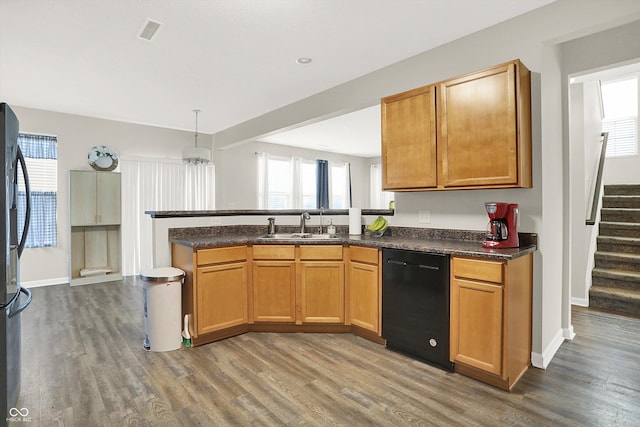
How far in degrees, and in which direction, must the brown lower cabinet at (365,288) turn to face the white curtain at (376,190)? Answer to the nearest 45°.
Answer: approximately 135° to its right

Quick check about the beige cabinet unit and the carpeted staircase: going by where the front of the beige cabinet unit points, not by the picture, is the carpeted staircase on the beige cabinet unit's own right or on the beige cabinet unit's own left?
on the beige cabinet unit's own left

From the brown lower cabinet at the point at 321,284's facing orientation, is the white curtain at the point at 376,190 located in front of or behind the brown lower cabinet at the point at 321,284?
behind

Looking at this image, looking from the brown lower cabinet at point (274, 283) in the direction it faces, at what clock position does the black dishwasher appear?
The black dishwasher is roughly at 10 o'clock from the brown lower cabinet.

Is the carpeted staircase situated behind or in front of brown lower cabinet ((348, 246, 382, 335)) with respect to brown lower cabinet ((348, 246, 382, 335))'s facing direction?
behind

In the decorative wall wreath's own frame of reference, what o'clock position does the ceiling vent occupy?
The ceiling vent is roughly at 12 o'clock from the decorative wall wreath.

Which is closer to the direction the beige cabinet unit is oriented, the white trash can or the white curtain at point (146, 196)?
the white trash can
